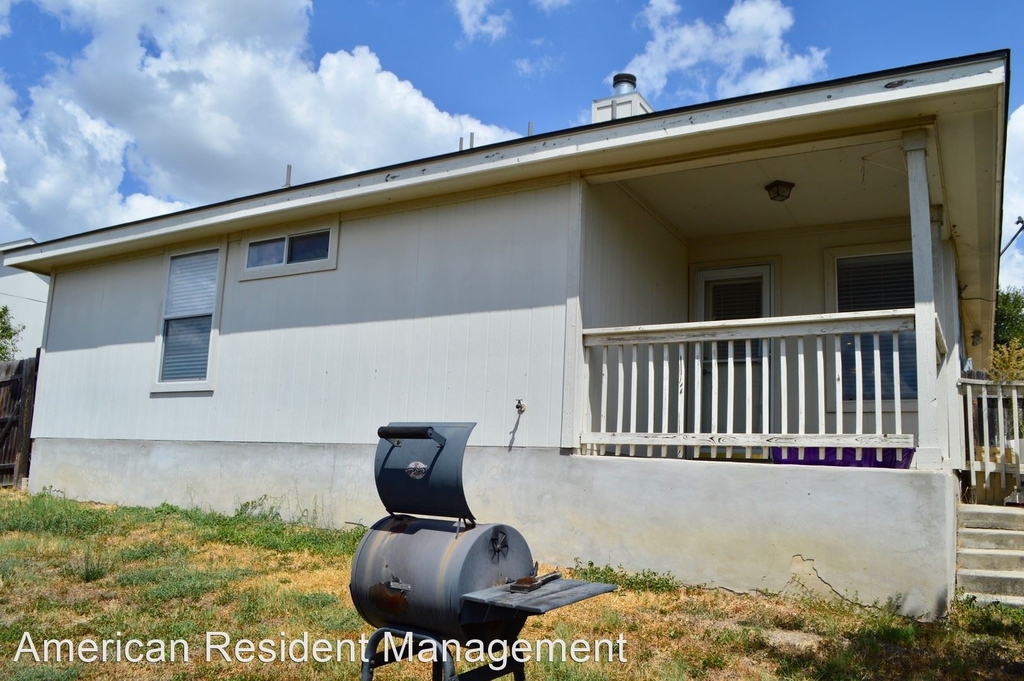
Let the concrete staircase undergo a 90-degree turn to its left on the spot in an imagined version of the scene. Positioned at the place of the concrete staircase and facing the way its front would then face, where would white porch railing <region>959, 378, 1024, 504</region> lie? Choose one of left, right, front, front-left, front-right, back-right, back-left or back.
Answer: left

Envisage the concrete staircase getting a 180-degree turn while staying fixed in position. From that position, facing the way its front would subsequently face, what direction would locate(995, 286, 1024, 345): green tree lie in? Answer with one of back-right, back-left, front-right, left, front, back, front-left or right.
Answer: front

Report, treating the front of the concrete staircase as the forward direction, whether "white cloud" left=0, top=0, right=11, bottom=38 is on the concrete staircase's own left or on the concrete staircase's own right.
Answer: on the concrete staircase's own right

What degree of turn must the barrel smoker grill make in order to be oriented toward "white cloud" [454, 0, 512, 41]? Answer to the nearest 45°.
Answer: approximately 45° to its left

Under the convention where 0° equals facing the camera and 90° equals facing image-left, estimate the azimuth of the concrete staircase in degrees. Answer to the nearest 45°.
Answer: approximately 0°

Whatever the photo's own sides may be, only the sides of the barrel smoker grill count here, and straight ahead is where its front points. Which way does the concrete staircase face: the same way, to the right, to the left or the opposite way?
the opposite way

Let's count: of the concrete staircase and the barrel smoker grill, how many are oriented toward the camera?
1
